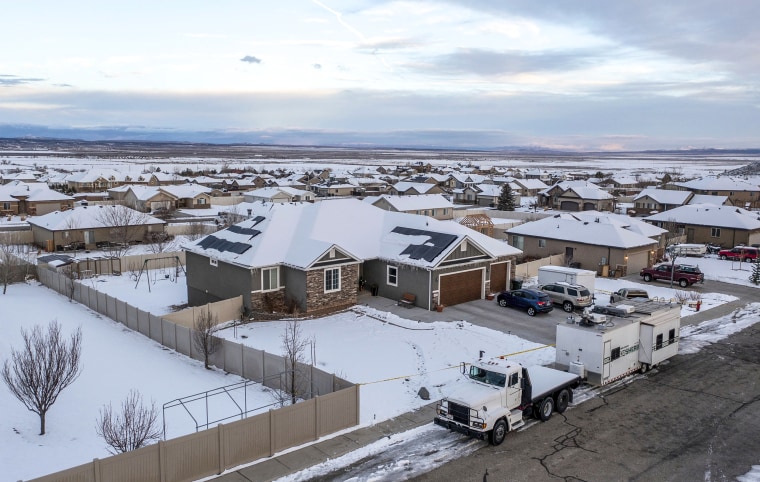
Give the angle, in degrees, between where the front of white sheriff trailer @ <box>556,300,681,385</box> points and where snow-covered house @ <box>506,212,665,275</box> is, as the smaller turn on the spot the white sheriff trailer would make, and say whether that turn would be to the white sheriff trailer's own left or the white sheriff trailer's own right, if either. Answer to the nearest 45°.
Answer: approximately 135° to the white sheriff trailer's own right

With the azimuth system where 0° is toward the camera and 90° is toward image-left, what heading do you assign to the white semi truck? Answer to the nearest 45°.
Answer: approximately 45°

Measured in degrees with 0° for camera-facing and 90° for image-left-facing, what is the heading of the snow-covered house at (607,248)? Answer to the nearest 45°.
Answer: approximately 315°

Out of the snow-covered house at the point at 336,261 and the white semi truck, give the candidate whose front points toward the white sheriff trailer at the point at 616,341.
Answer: the snow-covered house

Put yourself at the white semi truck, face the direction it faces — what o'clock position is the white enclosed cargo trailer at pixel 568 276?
The white enclosed cargo trailer is roughly at 5 o'clock from the white semi truck.

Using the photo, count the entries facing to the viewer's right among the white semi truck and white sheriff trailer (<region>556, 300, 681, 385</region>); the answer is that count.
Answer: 0

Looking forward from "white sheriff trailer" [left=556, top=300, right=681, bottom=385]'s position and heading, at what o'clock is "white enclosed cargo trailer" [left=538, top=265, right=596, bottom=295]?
"white enclosed cargo trailer" [left=538, top=265, right=596, bottom=295] is roughly at 4 o'clock from "white sheriff trailer" [left=556, top=300, right=681, bottom=385].

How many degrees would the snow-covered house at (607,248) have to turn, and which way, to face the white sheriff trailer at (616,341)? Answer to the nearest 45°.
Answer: approximately 45° to its right

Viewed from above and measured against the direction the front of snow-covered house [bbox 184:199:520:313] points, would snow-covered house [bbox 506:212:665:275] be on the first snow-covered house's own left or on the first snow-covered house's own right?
on the first snow-covered house's own left

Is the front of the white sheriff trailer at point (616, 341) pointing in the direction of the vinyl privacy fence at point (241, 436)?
yes

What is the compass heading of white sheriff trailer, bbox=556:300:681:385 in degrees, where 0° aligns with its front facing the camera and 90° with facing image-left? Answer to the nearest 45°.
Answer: approximately 45°

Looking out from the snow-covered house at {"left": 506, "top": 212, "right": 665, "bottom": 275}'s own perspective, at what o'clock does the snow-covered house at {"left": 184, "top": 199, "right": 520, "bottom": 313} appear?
the snow-covered house at {"left": 184, "top": 199, "right": 520, "bottom": 313} is roughly at 3 o'clock from the snow-covered house at {"left": 506, "top": 212, "right": 665, "bottom": 275}.

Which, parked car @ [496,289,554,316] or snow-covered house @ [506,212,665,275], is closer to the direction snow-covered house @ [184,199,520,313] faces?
the parked car

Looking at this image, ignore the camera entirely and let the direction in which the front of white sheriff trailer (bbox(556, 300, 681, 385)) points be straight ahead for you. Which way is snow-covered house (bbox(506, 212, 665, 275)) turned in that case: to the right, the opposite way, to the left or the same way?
to the left

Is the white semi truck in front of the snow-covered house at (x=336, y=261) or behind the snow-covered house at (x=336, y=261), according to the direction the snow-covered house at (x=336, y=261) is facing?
in front

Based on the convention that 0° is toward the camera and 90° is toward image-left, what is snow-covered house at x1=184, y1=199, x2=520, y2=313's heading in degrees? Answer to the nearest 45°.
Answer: approximately 315°
